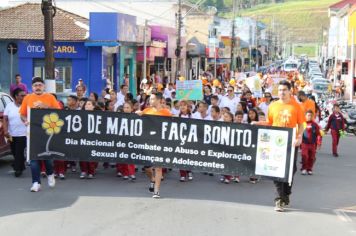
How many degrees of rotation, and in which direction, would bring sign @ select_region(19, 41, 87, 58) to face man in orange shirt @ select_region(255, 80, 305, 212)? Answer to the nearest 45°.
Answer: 0° — it already faces them

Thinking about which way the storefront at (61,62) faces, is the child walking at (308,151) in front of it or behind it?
in front

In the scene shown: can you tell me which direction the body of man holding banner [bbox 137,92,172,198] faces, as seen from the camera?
toward the camera

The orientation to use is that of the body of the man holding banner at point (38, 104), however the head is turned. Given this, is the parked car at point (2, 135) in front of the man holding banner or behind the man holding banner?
behind

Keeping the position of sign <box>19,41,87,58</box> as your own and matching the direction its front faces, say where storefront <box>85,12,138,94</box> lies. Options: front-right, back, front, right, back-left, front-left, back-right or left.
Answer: left

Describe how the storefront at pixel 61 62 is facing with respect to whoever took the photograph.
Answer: facing the viewer

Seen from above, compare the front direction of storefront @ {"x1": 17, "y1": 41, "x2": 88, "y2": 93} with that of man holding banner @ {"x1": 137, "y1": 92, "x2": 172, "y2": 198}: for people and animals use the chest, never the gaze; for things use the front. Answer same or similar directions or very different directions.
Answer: same or similar directions

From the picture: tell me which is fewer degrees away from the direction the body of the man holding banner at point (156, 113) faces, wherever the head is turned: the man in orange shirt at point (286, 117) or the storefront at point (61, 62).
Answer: the man in orange shirt

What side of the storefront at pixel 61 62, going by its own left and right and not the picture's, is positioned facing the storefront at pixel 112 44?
left

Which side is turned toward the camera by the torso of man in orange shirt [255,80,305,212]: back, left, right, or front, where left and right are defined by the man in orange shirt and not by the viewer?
front

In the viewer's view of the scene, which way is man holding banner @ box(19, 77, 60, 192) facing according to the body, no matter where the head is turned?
toward the camera
